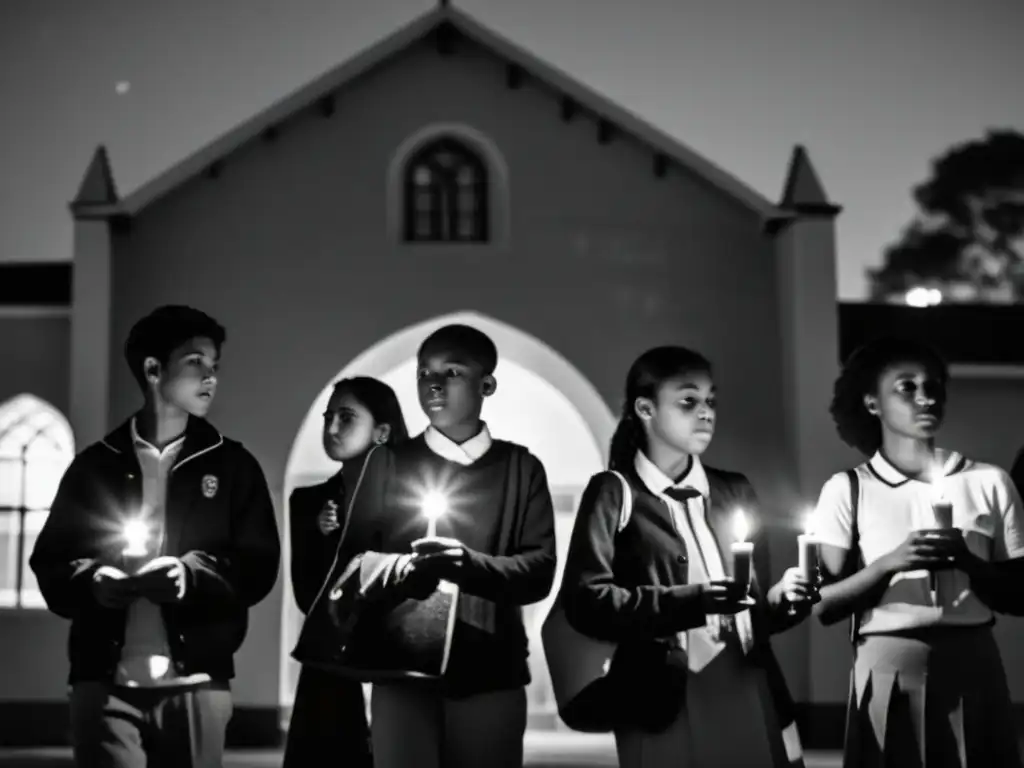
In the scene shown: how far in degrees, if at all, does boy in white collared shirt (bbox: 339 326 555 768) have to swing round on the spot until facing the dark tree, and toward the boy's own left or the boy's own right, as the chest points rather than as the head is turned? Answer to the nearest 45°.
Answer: approximately 180°

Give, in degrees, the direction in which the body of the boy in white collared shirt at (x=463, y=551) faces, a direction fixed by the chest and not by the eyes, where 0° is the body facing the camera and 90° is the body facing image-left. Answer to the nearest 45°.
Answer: approximately 45°

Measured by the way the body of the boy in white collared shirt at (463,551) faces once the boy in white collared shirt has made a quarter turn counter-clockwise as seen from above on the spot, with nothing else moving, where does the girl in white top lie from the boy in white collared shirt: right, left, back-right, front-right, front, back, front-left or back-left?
front-left

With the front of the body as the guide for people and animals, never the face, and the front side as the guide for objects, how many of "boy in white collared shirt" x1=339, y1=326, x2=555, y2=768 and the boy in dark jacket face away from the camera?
0

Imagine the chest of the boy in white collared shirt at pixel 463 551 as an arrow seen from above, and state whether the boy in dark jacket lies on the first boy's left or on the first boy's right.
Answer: on the first boy's right

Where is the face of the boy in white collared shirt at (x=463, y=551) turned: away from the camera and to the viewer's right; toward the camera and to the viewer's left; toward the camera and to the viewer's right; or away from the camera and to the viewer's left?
toward the camera and to the viewer's left

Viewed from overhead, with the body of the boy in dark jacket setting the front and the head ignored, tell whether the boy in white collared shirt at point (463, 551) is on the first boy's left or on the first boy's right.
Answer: on the first boy's left

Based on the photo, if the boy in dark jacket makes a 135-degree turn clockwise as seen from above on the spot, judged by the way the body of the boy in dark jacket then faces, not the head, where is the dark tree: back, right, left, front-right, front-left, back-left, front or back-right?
right
